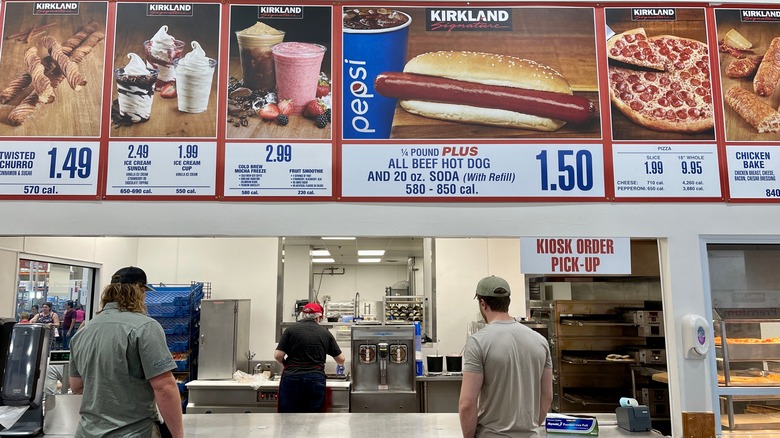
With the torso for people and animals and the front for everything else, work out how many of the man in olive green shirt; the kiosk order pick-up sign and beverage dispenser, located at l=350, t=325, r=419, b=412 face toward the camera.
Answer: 2

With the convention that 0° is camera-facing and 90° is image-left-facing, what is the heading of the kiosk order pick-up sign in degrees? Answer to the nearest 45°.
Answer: approximately 0°

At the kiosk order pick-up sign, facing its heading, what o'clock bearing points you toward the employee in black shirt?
The employee in black shirt is roughly at 4 o'clock from the kiosk order pick-up sign.

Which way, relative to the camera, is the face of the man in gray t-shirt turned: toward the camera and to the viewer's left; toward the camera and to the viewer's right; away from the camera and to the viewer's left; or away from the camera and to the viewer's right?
away from the camera and to the viewer's left

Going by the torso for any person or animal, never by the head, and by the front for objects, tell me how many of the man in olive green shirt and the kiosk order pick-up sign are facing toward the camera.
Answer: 1

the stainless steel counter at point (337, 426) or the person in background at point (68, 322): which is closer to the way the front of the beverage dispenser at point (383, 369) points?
the stainless steel counter

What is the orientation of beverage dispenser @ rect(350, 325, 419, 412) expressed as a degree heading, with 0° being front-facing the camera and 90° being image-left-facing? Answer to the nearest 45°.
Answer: approximately 0°

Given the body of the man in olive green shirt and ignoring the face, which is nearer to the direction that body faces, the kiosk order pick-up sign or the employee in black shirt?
the employee in black shirt

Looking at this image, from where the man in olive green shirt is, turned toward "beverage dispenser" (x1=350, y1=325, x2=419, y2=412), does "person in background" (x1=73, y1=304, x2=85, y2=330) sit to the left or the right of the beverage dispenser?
left

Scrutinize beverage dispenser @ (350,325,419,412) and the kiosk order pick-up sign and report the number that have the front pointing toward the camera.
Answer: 2

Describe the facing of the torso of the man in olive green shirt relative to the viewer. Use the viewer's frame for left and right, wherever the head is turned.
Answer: facing away from the viewer and to the right of the viewer

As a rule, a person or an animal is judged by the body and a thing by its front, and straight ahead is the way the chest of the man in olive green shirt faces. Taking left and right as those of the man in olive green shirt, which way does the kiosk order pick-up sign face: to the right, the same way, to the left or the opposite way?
the opposite way
